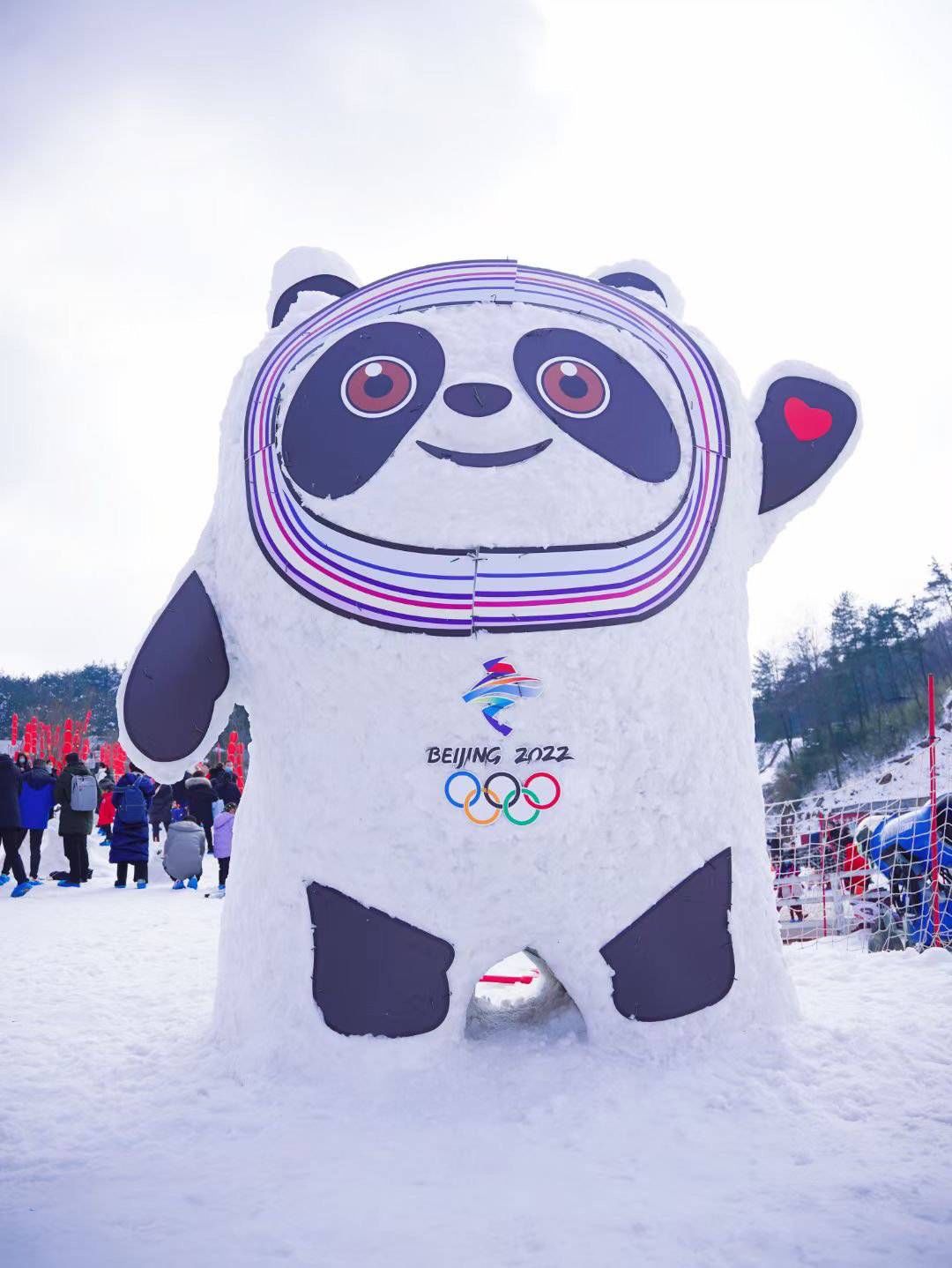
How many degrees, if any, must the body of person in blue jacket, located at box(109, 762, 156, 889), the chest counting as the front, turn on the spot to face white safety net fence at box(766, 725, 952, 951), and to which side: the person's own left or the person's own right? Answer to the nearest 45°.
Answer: approximately 135° to the person's own right

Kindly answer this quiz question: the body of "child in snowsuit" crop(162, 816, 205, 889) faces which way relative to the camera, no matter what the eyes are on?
away from the camera

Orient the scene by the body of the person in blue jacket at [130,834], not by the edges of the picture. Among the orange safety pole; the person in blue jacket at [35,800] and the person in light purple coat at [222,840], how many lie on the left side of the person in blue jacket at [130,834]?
1

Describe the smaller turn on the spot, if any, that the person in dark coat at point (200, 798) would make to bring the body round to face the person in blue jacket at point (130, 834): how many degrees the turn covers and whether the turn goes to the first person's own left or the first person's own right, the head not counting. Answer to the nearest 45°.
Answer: approximately 135° to the first person's own left

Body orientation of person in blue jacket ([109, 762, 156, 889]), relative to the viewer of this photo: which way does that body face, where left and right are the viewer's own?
facing away from the viewer

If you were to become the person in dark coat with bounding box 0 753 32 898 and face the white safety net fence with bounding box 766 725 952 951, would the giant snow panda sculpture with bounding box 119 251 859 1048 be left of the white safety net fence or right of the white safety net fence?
right

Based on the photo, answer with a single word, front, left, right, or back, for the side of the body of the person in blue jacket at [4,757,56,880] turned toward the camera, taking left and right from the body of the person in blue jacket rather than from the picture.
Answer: back

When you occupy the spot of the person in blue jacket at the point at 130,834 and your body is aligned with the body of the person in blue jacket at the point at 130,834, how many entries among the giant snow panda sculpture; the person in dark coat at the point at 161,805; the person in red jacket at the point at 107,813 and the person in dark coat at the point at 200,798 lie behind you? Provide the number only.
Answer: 1

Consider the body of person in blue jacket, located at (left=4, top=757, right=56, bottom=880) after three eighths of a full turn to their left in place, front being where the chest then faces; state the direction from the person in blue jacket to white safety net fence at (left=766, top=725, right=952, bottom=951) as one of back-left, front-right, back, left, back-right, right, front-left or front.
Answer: left

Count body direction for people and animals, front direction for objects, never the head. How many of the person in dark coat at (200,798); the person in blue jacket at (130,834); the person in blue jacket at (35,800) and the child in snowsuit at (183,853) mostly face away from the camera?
4

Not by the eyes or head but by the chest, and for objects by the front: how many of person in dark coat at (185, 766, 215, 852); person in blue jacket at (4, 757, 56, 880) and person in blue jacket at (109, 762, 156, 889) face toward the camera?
0

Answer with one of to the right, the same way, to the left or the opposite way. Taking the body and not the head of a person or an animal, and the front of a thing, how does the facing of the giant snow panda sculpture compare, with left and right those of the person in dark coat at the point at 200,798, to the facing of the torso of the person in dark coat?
the opposite way

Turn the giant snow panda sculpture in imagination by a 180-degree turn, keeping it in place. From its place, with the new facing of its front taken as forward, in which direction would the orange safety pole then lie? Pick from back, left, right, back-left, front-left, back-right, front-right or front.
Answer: front-right

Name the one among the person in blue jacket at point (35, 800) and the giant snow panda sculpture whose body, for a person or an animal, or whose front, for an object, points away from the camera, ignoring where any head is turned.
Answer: the person in blue jacket

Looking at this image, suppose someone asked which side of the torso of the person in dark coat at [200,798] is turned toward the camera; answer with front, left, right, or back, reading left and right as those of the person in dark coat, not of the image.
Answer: back

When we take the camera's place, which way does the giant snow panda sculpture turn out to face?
facing the viewer

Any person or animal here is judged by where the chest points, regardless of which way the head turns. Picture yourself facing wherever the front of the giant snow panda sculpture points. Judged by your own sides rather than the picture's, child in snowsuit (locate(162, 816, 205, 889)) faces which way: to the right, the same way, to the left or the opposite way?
the opposite way
